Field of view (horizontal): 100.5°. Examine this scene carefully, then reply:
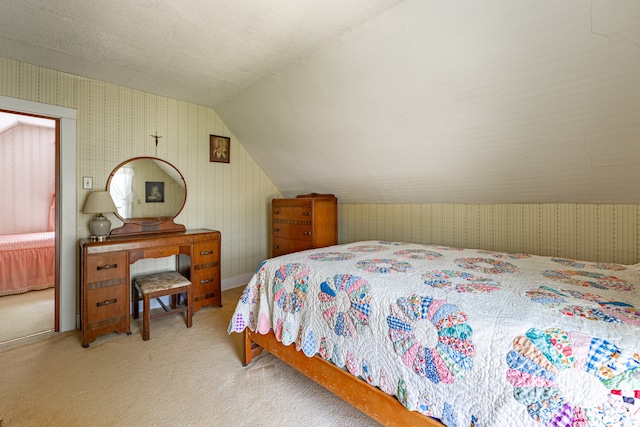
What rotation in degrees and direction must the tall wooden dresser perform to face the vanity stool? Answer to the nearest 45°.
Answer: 0° — it already faces it

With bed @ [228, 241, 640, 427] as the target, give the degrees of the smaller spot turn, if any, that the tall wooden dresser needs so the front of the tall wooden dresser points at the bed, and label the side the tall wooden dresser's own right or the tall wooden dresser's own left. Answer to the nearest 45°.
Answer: approximately 45° to the tall wooden dresser's own left

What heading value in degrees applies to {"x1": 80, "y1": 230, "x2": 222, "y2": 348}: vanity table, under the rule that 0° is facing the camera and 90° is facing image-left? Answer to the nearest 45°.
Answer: approximately 315°

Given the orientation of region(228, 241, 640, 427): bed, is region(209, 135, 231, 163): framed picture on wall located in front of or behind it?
in front

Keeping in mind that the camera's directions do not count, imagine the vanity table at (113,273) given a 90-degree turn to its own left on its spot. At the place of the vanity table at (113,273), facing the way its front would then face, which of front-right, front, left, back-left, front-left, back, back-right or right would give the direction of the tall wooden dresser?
front-right

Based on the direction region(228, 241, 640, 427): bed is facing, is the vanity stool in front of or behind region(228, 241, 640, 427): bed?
in front

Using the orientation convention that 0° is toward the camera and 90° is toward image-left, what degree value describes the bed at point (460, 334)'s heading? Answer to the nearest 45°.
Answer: approximately 135°

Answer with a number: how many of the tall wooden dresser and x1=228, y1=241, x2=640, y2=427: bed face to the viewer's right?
0

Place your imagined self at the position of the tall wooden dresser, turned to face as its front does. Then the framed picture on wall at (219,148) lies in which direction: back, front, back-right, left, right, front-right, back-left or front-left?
front-right
